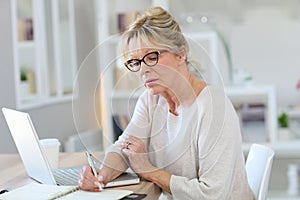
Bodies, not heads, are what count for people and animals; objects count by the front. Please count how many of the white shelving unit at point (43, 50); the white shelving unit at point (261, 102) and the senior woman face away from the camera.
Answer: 0

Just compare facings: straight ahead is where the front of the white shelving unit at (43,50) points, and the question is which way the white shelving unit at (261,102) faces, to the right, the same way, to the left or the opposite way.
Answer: to the right

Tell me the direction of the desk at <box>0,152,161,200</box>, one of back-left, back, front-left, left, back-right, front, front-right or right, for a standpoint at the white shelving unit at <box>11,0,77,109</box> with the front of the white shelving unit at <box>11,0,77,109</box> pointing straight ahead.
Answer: front-right

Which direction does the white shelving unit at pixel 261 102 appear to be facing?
toward the camera

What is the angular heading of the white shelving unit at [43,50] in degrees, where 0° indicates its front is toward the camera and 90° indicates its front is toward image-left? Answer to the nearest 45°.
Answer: approximately 315°

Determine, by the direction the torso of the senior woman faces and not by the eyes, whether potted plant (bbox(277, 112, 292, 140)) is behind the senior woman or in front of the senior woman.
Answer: behind

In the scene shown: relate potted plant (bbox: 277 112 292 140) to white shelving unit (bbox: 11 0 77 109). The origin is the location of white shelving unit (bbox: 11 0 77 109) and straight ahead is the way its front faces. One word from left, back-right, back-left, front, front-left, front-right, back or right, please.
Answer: front-left

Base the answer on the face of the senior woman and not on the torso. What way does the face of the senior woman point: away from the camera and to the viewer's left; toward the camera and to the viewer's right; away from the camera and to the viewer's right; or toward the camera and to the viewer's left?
toward the camera and to the viewer's left

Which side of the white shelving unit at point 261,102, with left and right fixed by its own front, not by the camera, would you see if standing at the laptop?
front

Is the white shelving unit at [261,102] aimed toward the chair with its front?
yes

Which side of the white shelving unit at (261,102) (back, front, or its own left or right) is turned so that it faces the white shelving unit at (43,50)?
right

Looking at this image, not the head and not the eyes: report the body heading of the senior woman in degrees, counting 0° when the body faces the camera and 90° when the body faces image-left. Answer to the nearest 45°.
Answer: approximately 45°

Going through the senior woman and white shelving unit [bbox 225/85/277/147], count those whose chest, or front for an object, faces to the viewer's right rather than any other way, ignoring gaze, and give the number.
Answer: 0

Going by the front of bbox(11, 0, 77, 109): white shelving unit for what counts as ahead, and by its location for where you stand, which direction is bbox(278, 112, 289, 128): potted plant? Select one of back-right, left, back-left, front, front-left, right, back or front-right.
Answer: front-left

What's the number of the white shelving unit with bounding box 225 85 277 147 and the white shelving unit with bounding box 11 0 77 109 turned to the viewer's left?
0
